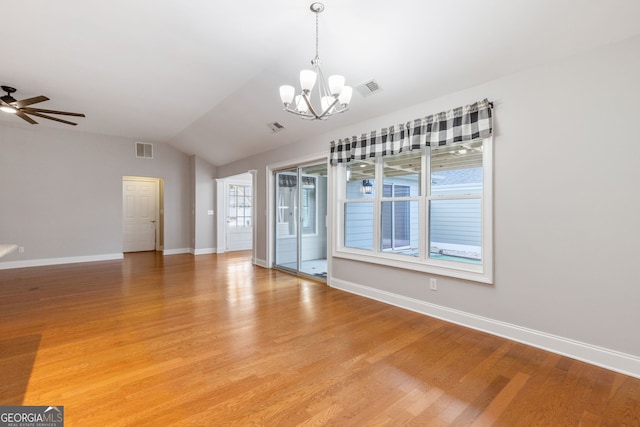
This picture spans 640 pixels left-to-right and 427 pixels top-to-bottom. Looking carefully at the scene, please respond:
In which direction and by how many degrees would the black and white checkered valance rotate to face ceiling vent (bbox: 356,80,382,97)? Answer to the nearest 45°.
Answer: approximately 45° to its right

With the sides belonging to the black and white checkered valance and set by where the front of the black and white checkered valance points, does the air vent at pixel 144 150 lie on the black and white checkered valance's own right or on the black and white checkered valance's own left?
on the black and white checkered valance's own right

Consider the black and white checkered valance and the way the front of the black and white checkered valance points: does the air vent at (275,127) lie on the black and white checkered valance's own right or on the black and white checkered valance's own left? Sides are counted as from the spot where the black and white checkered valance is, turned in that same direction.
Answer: on the black and white checkered valance's own right

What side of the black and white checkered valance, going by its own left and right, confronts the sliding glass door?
right

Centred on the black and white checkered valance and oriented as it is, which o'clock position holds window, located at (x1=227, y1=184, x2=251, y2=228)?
The window is roughly at 3 o'clock from the black and white checkered valance.

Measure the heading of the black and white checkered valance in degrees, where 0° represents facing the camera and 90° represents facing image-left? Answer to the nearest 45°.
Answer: approximately 45°

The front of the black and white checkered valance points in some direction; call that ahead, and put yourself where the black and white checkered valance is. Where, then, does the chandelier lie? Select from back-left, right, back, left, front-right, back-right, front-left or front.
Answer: front
